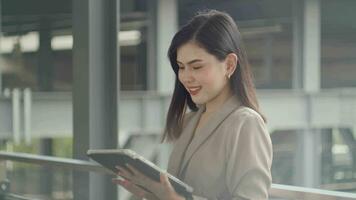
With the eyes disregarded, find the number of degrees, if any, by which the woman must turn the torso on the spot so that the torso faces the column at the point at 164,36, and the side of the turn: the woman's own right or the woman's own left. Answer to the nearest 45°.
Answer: approximately 135° to the woman's own right

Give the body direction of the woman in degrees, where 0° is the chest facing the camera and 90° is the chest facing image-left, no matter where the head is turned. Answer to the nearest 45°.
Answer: approximately 45°
